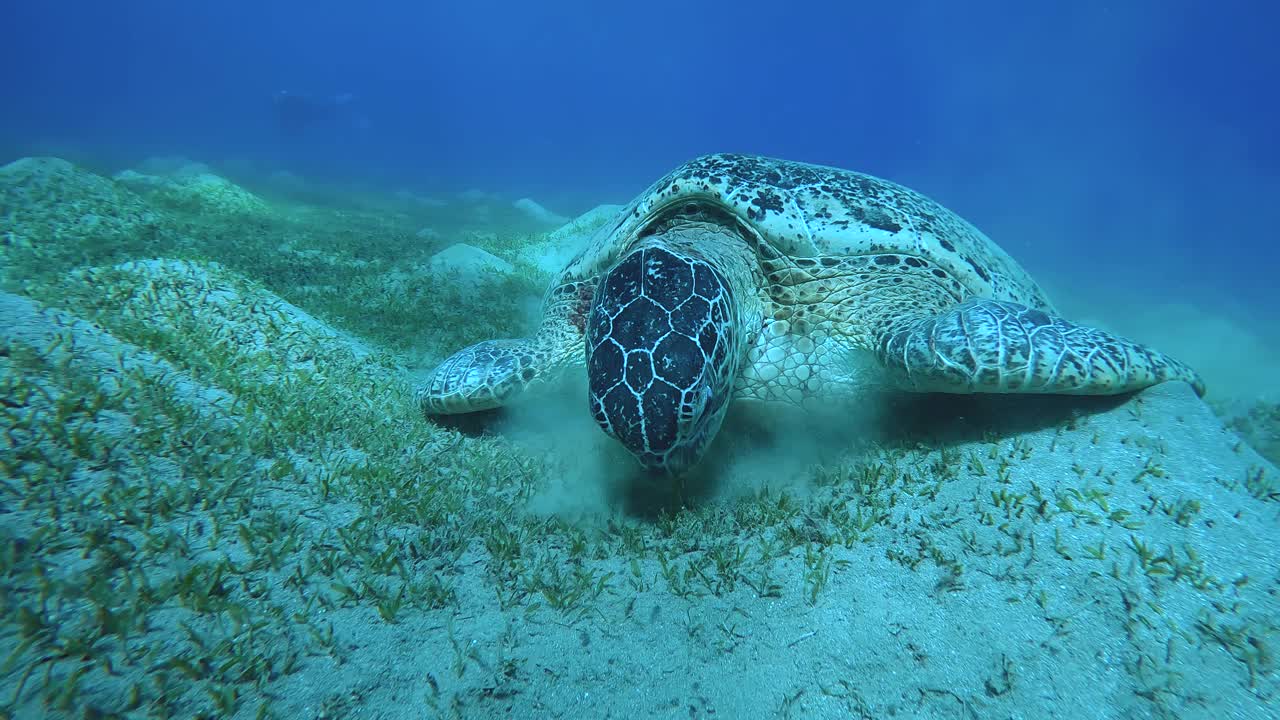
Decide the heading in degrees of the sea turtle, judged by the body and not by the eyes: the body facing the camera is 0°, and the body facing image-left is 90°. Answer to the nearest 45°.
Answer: approximately 45°
